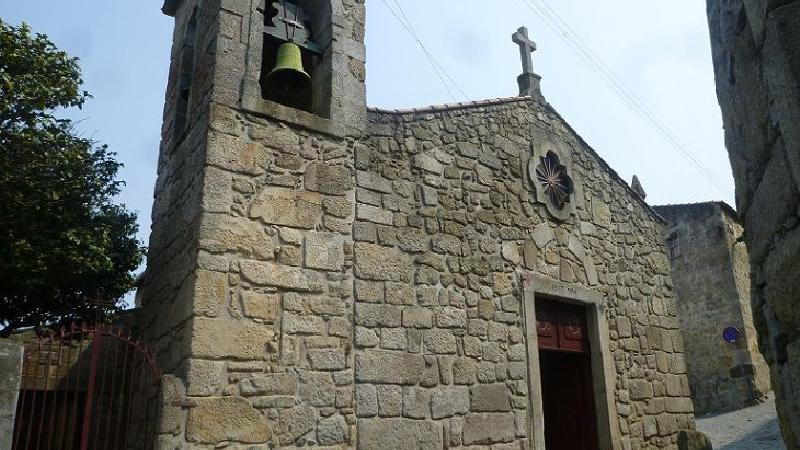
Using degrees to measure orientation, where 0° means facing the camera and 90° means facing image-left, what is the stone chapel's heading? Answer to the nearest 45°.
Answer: approximately 315°

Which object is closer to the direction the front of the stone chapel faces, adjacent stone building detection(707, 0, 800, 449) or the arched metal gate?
the adjacent stone building

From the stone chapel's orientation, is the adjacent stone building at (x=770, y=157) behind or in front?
in front

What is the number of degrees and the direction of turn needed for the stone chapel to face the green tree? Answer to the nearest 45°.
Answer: approximately 135° to its right

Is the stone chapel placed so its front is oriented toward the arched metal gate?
no

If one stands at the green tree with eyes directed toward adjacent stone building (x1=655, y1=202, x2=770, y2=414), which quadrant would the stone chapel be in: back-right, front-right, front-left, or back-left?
front-right

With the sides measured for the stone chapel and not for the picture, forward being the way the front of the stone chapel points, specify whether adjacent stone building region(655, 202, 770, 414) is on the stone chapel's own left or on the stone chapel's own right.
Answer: on the stone chapel's own left

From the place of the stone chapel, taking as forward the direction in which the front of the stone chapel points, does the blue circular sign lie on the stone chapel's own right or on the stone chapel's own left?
on the stone chapel's own left
